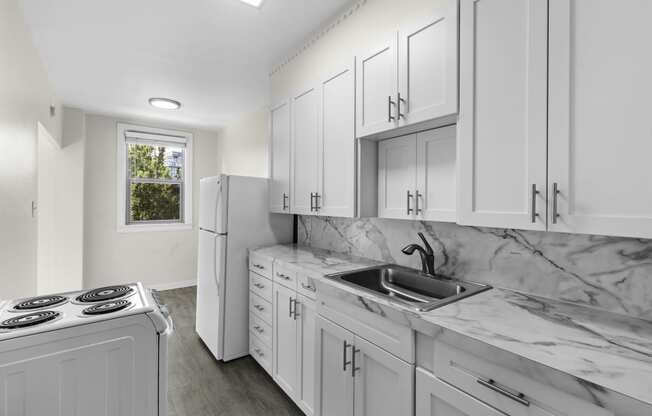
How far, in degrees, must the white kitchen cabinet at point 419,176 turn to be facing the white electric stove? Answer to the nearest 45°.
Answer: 0° — it already faces it

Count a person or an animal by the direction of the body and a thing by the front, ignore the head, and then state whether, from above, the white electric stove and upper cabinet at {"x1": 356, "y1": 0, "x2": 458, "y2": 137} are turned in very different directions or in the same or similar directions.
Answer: very different directions

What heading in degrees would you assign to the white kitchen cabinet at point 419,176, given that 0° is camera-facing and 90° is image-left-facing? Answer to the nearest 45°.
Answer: approximately 45°

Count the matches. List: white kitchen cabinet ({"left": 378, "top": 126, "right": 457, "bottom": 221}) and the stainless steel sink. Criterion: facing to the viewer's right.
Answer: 0

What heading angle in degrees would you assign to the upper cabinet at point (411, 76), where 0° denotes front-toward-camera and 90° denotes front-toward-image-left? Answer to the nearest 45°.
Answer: approximately 45°

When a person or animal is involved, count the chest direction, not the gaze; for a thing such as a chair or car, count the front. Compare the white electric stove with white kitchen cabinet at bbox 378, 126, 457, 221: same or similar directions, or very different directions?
very different directions
